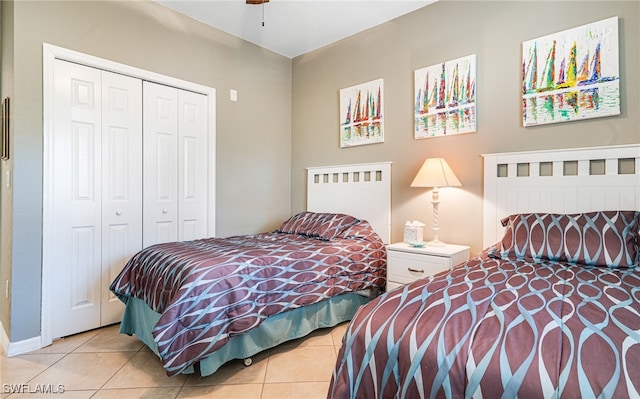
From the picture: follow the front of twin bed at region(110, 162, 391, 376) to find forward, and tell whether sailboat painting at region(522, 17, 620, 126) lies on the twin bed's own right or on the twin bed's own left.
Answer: on the twin bed's own left

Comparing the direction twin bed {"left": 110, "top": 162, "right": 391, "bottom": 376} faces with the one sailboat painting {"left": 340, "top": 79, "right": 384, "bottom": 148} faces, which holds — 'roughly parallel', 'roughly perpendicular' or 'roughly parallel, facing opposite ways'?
roughly parallel

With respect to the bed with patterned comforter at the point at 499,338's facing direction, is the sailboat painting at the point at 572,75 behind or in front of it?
behind

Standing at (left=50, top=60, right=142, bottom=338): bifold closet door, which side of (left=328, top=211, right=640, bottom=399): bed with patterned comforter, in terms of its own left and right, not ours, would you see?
right

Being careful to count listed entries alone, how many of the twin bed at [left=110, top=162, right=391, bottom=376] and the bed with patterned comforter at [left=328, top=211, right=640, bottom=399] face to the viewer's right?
0

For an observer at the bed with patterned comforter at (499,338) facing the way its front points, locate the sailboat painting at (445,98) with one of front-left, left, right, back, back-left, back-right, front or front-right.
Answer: back

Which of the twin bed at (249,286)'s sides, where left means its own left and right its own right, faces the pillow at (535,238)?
left

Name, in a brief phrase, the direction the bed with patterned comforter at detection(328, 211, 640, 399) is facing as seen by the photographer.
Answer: facing the viewer

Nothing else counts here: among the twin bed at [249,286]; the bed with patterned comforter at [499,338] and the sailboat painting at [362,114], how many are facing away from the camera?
0

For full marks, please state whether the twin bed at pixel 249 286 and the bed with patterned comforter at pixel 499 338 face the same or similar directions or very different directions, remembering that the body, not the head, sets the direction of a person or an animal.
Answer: same or similar directions

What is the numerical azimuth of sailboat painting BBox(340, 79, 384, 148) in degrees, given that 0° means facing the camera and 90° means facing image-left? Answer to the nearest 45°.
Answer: approximately 45°

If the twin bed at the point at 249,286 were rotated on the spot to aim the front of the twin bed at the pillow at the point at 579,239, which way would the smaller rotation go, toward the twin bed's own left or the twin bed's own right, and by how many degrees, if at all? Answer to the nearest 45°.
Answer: approximately 90° to the twin bed's own left

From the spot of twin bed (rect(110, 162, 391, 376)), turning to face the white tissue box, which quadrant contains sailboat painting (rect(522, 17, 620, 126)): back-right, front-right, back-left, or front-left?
front-right

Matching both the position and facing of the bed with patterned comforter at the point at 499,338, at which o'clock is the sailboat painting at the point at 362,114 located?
The sailboat painting is roughly at 5 o'clock from the bed with patterned comforter.

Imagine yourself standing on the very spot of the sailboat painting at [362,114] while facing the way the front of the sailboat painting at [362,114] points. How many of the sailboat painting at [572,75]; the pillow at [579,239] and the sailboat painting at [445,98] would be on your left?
3

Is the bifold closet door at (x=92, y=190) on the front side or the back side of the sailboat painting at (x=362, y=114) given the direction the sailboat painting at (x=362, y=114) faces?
on the front side
